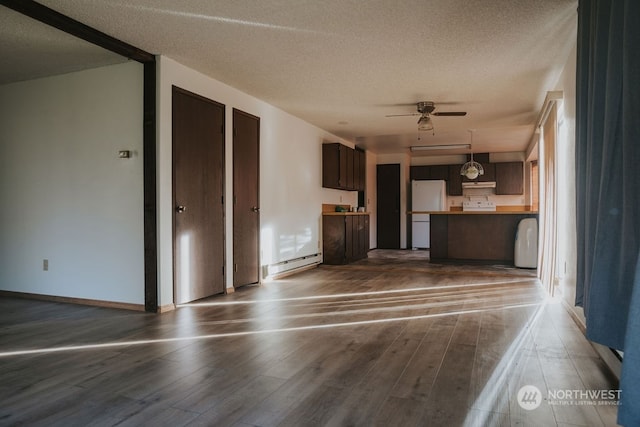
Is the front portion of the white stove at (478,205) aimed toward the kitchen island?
yes

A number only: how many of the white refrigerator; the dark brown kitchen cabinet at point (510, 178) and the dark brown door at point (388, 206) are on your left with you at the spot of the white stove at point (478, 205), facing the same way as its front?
1

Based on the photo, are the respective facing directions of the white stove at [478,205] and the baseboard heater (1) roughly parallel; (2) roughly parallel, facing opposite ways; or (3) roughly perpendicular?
roughly perpendicular

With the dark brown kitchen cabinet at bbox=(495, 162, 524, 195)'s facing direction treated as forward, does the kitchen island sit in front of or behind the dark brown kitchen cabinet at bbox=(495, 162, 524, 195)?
in front

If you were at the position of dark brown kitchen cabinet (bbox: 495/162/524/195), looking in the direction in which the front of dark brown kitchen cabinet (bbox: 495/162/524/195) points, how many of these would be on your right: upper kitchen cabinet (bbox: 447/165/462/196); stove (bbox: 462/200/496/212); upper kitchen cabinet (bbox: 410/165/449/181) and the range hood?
4

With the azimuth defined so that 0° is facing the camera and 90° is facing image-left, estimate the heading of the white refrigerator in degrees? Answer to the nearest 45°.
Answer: approximately 0°

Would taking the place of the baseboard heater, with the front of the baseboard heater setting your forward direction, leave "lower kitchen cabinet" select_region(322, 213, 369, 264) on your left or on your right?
on your left

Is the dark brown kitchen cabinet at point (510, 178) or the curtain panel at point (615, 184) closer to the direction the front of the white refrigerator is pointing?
the curtain panel

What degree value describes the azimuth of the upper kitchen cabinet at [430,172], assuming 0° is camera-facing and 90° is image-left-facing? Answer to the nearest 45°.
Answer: approximately 0°

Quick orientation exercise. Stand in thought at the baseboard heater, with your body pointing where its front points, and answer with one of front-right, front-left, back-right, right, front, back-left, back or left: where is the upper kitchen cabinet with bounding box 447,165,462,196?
left

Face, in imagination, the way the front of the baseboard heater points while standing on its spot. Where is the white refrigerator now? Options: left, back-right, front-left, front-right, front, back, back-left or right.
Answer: left
